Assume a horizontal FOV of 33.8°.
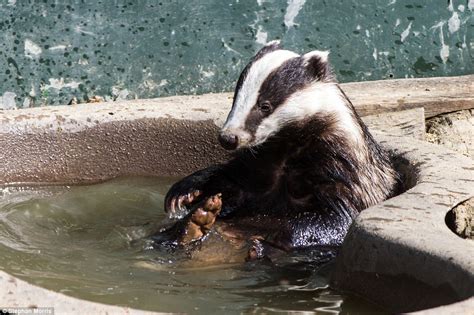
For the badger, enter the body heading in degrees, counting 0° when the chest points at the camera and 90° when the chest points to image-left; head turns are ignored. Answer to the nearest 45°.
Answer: approximately 45°
